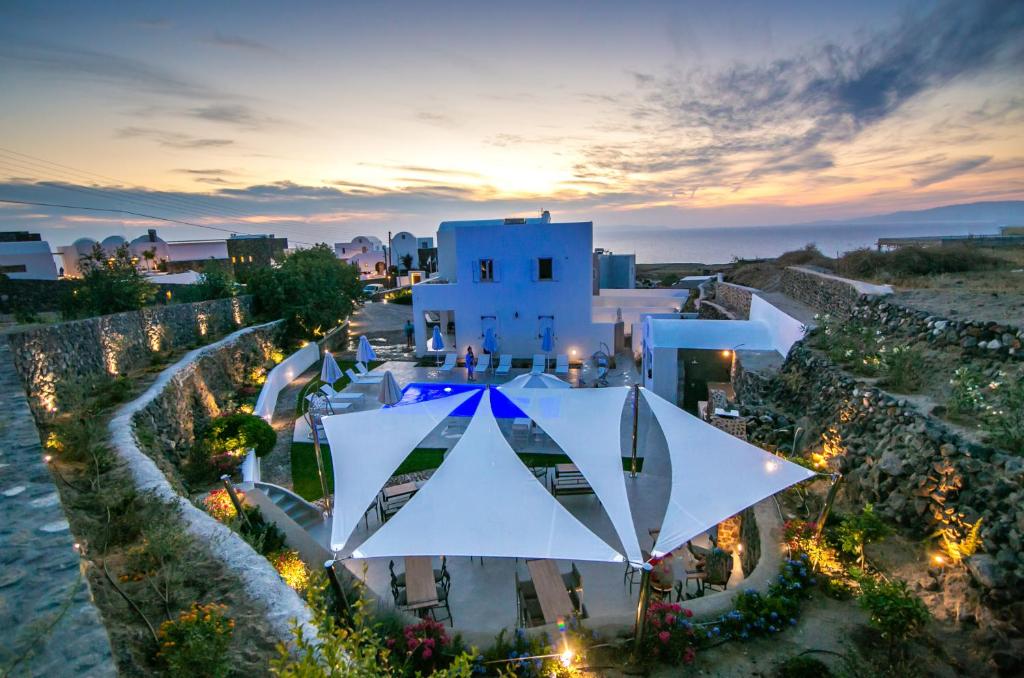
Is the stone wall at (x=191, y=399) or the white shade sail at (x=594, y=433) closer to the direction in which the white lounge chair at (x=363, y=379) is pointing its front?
the white shade sail

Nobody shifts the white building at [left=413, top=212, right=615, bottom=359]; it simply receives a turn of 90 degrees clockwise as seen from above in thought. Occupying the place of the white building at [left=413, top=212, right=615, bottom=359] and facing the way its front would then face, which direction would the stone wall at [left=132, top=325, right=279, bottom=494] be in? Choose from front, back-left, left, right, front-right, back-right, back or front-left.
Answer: front-left

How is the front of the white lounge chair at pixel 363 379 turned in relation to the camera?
facing to the right of the viewer

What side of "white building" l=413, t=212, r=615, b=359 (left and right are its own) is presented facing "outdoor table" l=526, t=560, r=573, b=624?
front

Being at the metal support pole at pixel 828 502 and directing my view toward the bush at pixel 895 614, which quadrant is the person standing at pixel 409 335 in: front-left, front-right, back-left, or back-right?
back-right

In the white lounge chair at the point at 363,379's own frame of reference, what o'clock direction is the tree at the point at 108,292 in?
The tree is roughly at 6 o'clock from the white lounge chair.

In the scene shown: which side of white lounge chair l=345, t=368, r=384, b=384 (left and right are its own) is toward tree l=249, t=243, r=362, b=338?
left

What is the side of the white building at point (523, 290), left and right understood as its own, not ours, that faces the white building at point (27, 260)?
right

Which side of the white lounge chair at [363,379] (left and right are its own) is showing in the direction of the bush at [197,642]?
right

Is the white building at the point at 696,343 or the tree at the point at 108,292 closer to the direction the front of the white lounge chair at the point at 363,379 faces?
the white building

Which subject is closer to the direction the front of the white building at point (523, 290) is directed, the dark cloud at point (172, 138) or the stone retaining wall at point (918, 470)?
the stone retaining wall

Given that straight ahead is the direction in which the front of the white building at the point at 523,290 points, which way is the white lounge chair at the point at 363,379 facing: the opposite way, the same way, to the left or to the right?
to the left

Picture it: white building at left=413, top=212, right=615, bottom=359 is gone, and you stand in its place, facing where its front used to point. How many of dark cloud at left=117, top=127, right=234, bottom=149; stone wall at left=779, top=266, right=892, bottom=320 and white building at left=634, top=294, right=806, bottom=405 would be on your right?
1

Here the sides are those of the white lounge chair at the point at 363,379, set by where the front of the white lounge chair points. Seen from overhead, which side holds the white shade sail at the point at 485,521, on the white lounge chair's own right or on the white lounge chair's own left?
on the white lounge chair's own right
